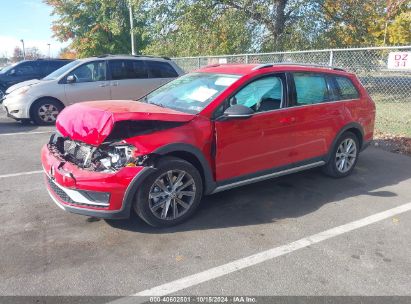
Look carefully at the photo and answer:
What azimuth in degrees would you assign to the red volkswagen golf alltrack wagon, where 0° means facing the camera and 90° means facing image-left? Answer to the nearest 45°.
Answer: approximately 45°

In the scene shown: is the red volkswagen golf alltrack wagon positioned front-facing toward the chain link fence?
no

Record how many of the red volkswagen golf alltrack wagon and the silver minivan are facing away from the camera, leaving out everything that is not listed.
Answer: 0

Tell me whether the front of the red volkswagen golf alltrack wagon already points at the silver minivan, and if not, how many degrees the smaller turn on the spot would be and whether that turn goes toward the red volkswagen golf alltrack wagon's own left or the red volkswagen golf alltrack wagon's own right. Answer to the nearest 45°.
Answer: approximately 90° to the red volkswagen golf alltrack wagon's own right

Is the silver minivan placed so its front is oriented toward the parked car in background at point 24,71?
no

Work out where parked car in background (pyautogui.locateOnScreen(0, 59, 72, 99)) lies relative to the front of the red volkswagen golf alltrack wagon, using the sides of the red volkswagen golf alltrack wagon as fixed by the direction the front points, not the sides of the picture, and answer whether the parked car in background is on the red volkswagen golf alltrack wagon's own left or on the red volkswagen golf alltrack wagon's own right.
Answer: on the red volkswagen golf alltrack wagon's own right

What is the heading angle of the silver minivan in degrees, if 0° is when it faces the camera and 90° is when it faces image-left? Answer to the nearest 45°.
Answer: approximately 90°

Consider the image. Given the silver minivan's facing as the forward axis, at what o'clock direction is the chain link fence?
The chain link fence is roughly at 6 o'clock from the silver minivan.

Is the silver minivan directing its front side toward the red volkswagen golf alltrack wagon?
no
